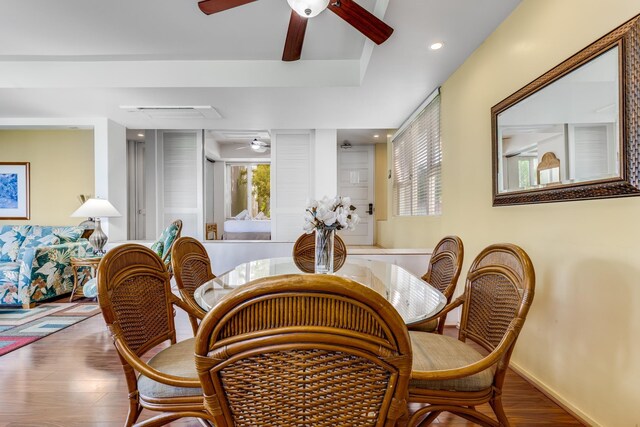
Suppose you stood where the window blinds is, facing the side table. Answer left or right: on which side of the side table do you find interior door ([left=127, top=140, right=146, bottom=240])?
right

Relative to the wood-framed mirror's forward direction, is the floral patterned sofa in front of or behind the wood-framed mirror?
in front

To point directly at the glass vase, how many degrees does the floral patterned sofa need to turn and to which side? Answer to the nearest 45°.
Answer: approximately 45° to its left

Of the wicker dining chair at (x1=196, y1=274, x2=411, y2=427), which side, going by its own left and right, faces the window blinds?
front

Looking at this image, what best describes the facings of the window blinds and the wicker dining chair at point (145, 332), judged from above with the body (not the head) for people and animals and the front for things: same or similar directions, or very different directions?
very different directions

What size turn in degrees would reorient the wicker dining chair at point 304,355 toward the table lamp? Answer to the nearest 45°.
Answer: approximately 45° to its left

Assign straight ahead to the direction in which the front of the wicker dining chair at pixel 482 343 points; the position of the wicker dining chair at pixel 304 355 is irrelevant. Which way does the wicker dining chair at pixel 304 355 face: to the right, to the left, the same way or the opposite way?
to the right

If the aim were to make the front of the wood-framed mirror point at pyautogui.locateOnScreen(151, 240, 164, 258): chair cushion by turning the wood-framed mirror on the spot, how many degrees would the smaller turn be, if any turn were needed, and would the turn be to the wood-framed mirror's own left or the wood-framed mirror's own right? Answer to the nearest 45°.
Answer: approximately 45° to the wood-framed mirror's own right

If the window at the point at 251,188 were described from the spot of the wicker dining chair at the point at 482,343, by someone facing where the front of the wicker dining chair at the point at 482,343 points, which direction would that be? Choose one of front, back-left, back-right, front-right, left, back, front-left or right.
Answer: right

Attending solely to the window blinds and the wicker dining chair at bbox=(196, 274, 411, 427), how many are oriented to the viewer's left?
1

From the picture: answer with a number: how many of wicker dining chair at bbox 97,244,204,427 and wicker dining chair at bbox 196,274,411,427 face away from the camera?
1

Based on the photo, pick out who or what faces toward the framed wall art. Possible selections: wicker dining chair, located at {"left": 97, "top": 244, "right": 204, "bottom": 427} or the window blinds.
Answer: the window blinds

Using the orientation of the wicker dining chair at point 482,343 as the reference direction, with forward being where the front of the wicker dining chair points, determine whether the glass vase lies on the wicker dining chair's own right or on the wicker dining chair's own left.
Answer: on the wicker dining chair's own right

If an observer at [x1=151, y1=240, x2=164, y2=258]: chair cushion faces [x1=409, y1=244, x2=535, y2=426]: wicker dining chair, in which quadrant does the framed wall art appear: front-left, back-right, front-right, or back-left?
back-right

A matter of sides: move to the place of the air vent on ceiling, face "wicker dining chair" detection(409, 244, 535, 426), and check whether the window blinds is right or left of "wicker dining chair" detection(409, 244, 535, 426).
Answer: left
